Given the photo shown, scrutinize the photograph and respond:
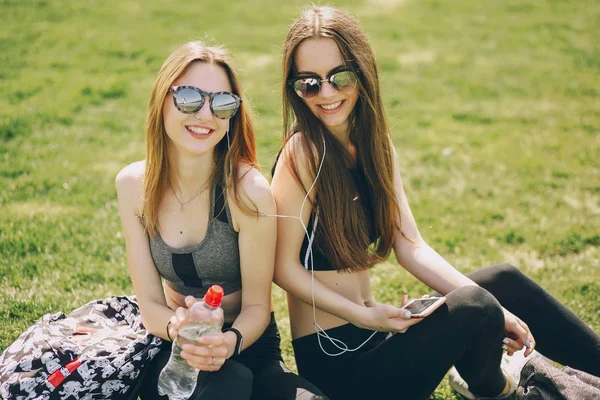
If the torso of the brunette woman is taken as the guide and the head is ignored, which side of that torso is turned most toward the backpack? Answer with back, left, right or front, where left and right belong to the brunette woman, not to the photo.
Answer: right

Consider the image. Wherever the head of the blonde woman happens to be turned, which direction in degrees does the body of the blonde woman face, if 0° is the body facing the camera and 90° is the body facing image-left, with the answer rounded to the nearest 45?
approximately 0°

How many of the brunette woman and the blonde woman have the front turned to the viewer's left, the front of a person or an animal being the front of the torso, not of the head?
0

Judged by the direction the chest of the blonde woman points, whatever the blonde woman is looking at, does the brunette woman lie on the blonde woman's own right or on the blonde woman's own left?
on the blonde woman's own left

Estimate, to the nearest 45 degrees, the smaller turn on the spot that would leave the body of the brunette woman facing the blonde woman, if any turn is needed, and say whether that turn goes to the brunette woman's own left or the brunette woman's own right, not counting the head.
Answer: approximately 135° to the brunette woman's own right

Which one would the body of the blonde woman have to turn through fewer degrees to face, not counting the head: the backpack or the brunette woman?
the backpack

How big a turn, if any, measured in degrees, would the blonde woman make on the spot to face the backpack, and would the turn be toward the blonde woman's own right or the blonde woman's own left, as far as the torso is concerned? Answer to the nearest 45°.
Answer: approximately 45° to the blonde woman's own right
